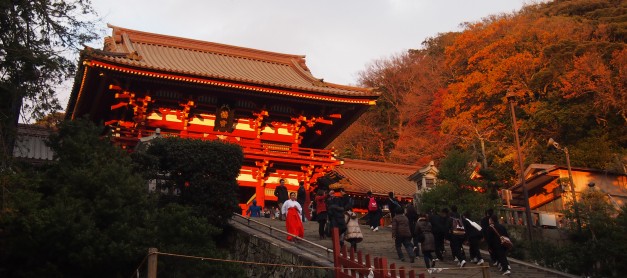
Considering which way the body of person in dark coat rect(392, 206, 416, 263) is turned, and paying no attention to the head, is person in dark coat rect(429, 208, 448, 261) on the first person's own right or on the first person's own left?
on the first person's own right

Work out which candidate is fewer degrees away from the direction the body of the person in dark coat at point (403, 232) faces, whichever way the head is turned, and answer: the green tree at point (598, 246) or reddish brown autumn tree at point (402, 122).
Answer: the reddish brown autumn tree

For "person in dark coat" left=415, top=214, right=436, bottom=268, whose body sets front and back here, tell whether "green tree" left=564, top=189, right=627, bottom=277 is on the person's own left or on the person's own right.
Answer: on the person's own right

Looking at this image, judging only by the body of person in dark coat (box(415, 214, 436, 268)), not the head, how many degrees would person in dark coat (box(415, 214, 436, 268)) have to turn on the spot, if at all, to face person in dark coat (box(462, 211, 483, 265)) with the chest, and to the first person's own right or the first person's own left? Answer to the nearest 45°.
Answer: approximately 90° to the first person's own right

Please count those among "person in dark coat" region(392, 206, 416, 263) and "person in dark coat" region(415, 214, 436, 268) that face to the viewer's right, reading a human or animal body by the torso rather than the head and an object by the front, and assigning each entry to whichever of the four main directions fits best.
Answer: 0

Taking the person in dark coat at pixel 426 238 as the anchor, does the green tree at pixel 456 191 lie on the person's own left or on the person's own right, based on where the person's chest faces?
on the person's own right

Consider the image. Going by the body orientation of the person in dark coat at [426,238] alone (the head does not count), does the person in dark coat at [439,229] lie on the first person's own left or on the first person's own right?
on the first person's own right

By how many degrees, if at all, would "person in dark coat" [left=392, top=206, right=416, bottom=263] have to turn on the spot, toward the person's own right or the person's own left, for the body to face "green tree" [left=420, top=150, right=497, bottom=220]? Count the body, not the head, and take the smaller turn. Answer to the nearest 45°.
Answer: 0° — they already face it

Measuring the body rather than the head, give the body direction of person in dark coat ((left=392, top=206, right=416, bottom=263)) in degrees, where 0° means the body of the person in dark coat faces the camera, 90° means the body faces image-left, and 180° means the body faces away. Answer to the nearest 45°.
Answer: approximately 180°
